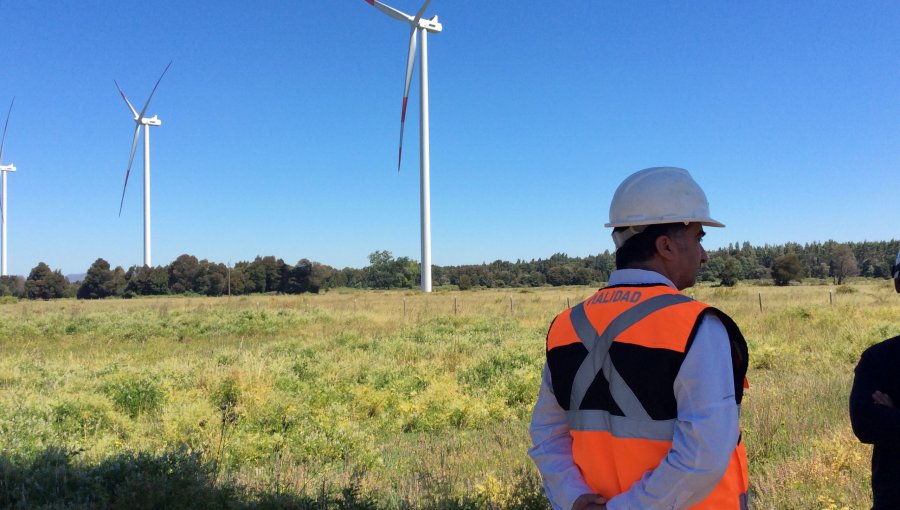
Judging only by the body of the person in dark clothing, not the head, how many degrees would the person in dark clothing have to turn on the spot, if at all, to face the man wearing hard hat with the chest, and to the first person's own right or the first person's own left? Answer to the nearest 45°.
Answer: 0° — they already face them

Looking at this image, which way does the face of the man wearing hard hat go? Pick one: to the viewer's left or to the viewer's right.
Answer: to the viewer's right

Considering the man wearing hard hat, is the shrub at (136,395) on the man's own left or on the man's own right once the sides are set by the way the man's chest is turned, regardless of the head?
on the man's own left

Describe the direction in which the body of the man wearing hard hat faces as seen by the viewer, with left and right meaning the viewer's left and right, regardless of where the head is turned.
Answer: facing away from the viewer and to the right of the viewer

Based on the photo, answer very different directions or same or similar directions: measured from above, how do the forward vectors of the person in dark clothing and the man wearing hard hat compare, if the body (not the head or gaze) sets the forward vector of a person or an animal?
very different directions

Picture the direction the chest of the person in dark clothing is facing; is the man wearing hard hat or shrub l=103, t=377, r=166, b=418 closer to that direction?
the man wearing hard hat
